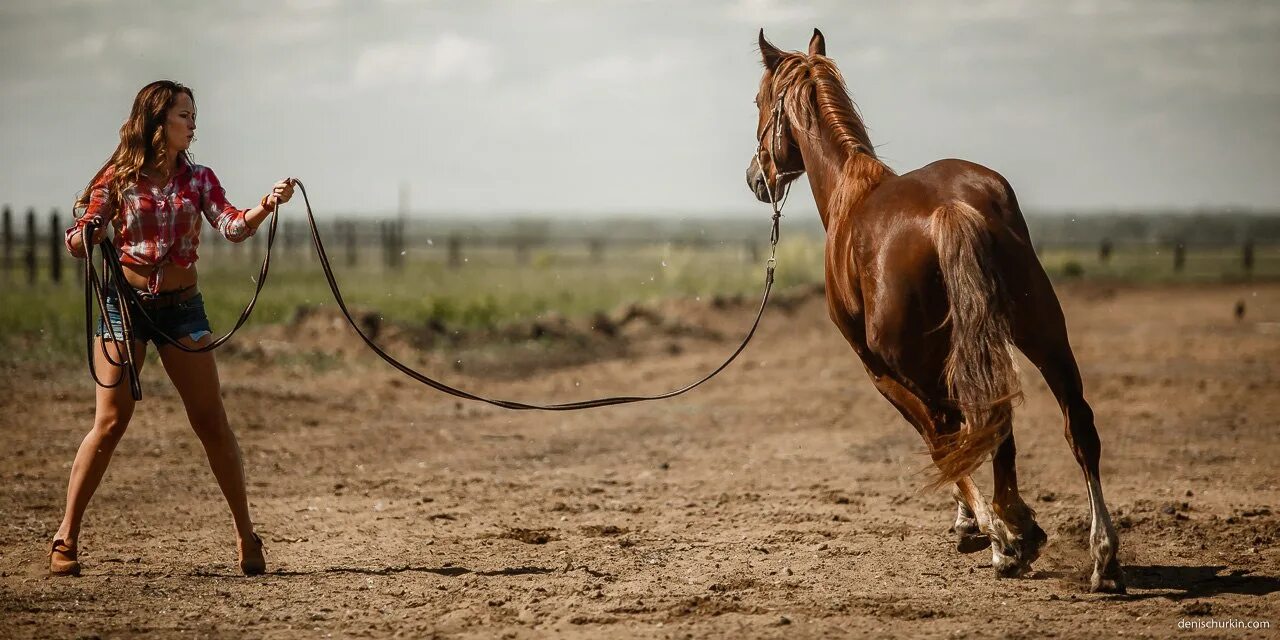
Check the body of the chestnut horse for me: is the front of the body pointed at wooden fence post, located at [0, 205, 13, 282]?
yes

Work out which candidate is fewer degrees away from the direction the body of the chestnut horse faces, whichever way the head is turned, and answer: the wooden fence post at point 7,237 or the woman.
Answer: the wooden fence post

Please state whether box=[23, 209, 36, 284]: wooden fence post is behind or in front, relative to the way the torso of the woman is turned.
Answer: behind

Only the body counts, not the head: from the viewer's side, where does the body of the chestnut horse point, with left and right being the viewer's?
facing away from the viewer and to the left of the viewer

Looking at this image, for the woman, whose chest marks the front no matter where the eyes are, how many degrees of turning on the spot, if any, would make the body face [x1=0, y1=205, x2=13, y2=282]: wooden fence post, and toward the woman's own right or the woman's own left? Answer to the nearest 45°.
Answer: approximately 135° to the woman's own left

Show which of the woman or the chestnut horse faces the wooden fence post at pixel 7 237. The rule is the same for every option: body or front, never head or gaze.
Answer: the chestnut horse

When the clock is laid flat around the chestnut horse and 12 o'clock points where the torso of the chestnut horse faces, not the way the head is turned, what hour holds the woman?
The woman is roughly at 10 o'clock from the chestnut horse.

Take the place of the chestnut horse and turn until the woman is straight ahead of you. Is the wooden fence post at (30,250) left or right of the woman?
right

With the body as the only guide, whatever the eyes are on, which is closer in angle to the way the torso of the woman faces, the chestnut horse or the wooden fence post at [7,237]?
the chestnut horse

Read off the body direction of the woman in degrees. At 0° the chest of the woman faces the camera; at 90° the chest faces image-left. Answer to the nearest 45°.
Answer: approximately 315°
